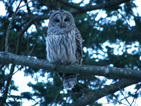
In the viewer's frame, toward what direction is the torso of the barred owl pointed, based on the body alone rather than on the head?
toward the camera
